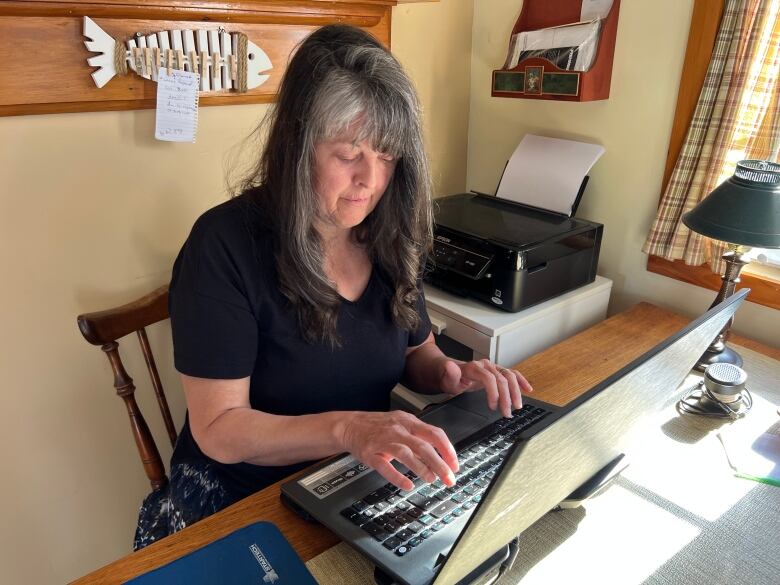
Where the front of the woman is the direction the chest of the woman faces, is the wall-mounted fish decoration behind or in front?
behind

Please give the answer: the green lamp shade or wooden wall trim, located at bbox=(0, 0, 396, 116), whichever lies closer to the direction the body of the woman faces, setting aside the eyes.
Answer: the green lamp shade

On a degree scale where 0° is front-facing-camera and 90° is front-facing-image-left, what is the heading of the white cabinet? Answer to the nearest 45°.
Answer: approximately 45°

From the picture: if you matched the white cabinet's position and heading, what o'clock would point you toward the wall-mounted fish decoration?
The wall-mounted fish decoration is roughly at 1 o'clock from the white cabinet.

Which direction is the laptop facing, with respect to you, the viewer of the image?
facing away from the viewer and to the left of the viewer

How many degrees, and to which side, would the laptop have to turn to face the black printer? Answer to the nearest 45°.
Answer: approximately 45° to its right

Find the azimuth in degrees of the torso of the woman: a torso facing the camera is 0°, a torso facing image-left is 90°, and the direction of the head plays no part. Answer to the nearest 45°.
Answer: approximately 315°

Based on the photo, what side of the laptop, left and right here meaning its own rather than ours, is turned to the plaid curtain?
right

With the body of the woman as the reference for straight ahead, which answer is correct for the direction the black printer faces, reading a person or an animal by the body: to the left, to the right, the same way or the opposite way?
to the right

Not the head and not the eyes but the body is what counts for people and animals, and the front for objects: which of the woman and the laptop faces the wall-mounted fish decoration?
the laptop

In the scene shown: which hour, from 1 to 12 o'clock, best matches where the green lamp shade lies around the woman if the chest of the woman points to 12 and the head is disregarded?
The green lamp shade is roughly at 10 o'clock from the woman.

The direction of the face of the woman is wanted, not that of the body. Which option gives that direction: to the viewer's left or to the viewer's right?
to the viewer's right

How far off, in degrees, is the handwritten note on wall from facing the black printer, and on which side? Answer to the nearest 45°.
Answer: approximately 90° to its left

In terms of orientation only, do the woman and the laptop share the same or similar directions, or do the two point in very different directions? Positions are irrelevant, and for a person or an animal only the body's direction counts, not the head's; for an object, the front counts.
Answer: very different directions
